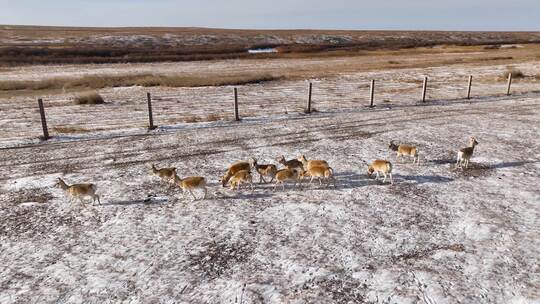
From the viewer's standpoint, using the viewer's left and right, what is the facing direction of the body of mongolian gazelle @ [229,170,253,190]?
facing to the left of the viewer

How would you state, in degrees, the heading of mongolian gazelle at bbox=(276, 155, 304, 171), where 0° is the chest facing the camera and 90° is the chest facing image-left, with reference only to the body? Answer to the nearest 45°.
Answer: approximately 90°

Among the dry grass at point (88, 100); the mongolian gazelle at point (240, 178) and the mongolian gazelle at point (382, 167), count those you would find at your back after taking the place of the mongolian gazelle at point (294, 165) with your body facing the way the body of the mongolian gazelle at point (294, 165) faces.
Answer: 1

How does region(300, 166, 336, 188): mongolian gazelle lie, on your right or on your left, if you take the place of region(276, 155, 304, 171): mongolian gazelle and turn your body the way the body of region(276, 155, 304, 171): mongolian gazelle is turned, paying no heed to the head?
on your left

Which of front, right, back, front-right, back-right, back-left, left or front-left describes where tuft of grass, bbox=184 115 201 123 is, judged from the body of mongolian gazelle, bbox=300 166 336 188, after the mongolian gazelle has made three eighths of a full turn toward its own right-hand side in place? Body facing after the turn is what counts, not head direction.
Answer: left

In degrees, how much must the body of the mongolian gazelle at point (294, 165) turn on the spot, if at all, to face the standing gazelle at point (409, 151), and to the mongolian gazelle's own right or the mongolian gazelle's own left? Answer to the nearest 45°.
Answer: approximately 180°

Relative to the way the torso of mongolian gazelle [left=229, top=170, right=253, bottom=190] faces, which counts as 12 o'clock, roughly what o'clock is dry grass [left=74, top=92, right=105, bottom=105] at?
The dry grass is roughly at 2 o'clock from the mongolian gazelle.

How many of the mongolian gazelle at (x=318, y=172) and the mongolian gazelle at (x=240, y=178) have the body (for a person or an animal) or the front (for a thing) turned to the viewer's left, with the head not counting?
2

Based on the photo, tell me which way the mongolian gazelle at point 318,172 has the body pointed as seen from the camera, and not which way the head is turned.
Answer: to the viewer's left

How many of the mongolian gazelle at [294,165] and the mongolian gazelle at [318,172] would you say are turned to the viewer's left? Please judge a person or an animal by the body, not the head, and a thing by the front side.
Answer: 2

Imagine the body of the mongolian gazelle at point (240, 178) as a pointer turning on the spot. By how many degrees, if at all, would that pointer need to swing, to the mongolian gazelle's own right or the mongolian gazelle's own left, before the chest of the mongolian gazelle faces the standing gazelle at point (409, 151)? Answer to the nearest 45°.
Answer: approximately 180°

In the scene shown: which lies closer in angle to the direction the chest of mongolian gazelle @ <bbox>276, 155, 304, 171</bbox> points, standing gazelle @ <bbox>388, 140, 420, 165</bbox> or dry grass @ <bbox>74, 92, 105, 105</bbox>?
the dry grass
